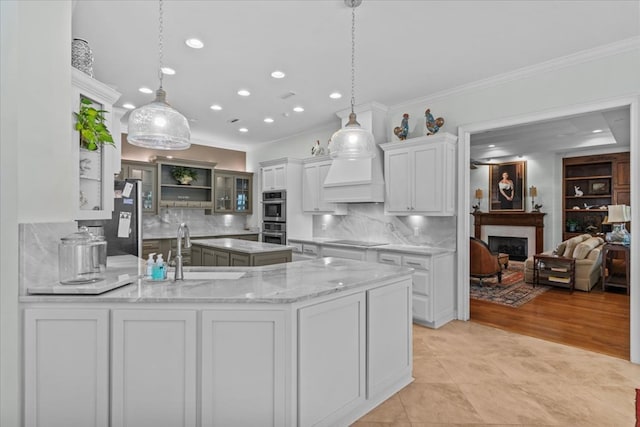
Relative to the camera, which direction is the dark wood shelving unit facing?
toward the camera

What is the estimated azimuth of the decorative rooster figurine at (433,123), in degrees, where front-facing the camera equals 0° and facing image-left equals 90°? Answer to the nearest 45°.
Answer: approximately 90°

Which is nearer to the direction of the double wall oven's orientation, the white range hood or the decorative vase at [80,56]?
the decorative vase

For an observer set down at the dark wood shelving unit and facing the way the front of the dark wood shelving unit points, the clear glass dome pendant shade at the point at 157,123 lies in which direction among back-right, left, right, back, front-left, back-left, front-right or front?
front

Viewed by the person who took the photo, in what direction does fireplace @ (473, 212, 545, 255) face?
facing the viewer

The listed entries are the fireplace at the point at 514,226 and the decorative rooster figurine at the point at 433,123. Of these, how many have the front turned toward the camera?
1

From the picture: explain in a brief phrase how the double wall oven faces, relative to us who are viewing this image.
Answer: facing the viewer and to the left of the viewer

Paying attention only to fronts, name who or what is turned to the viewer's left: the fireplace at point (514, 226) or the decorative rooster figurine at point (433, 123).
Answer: the decorative rooster figurine

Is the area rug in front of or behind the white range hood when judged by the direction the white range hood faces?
behind

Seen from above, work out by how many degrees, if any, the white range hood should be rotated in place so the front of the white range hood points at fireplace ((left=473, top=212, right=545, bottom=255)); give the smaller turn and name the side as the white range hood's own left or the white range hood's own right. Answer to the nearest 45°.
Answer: approximately 180°

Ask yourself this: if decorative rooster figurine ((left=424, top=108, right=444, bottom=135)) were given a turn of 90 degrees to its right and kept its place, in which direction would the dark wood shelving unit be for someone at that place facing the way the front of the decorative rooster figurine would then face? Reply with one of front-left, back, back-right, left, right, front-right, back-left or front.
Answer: front-right

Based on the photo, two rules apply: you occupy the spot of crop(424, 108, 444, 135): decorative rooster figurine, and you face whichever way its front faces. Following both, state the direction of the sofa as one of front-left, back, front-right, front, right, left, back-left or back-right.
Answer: back-right

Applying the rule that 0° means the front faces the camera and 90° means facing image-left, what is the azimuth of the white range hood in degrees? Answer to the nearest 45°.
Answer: approximately 45°

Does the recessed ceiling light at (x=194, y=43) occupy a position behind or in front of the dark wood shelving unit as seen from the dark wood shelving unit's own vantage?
in front

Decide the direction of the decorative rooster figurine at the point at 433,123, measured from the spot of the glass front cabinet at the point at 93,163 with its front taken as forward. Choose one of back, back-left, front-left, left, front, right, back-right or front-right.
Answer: front-left

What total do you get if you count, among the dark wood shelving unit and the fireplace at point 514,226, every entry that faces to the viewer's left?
0
